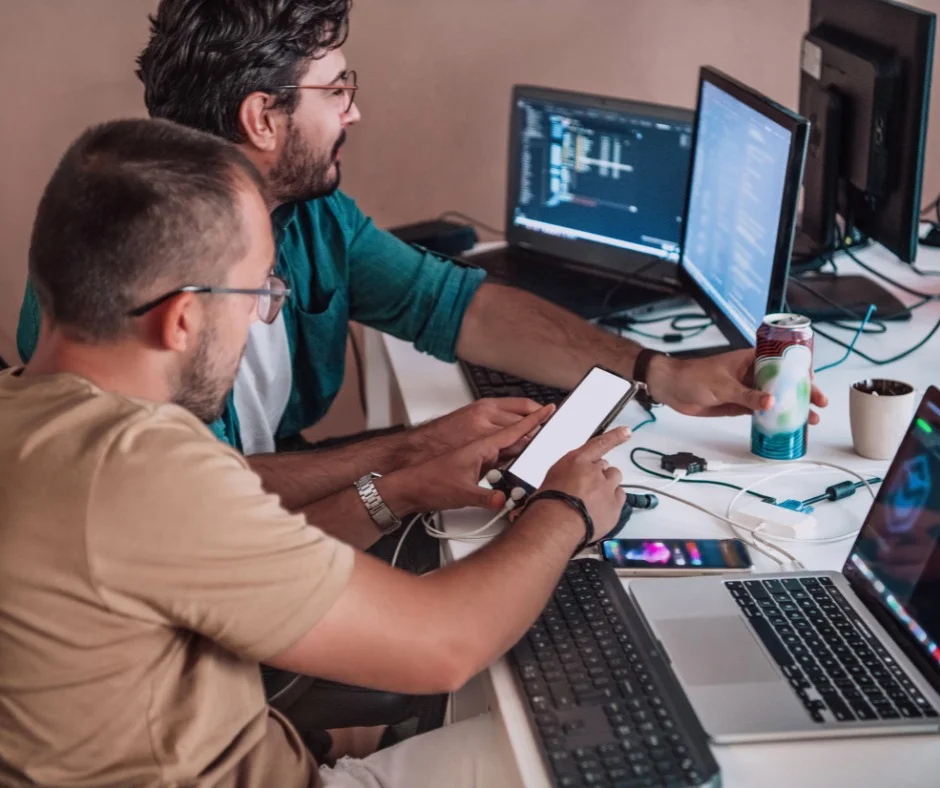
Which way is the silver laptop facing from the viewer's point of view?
to the viewer's left

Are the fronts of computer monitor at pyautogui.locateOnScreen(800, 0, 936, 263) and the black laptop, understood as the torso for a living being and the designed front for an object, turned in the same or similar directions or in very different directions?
very different directions

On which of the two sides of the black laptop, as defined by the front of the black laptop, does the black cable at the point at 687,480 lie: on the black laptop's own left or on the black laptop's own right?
on the black laptop's own left

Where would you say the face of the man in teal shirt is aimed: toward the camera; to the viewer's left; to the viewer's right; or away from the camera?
to the viewer's right

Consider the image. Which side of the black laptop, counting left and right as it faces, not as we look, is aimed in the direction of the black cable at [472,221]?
right

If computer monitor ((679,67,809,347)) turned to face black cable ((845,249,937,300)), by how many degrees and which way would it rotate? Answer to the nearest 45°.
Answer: approximately 180°

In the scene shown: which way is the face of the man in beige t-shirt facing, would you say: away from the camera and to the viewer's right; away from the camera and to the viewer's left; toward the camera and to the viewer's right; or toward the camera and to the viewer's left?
away from the camera and to the viewer's right

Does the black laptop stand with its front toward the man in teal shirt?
yes

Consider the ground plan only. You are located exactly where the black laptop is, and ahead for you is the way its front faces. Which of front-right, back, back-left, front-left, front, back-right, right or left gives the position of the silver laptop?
front-left
